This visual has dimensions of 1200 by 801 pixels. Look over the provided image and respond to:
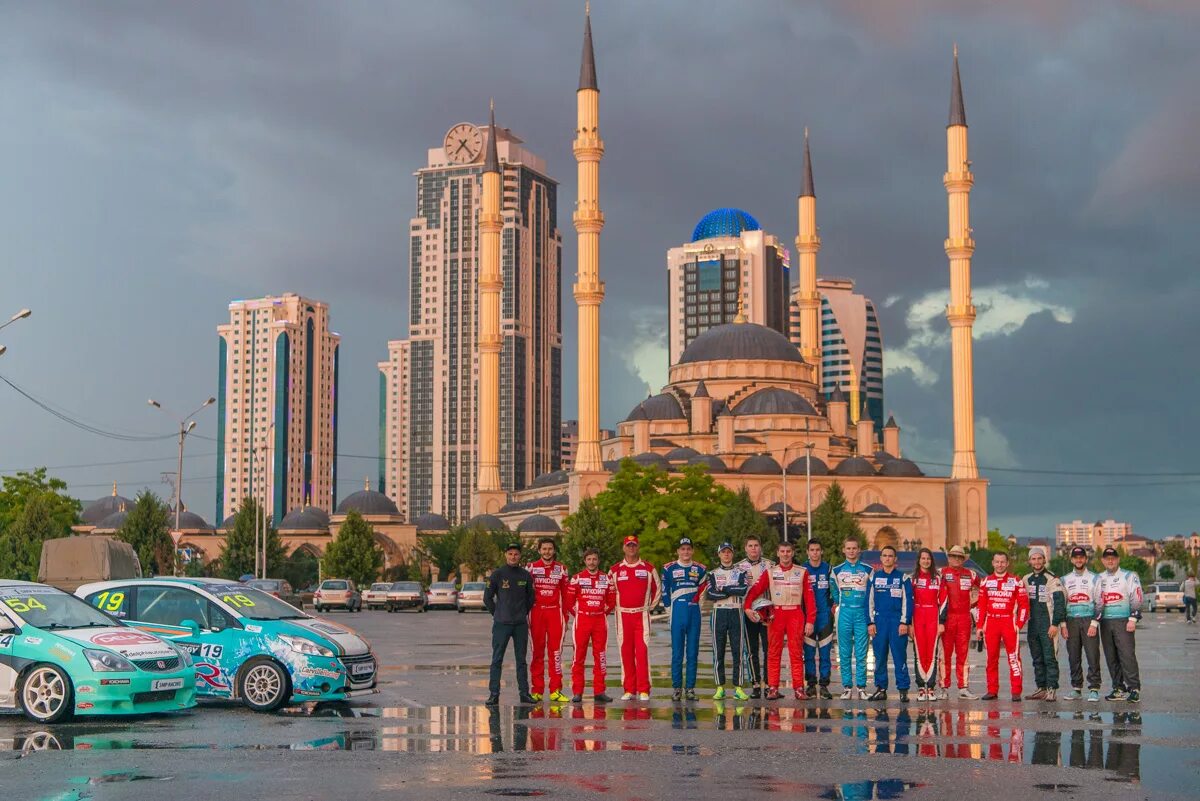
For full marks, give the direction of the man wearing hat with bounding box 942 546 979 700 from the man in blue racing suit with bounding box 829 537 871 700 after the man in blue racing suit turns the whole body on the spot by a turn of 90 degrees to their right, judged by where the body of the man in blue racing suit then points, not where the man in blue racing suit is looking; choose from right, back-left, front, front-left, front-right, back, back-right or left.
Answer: back-right

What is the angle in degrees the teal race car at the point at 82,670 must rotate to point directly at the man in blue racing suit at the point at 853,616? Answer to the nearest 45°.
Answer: approximately 45° to its left

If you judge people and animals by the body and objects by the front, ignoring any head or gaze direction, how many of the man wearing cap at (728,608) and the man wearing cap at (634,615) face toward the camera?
2

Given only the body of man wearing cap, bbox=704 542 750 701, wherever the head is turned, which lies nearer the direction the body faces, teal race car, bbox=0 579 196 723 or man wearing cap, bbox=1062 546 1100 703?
the teal race car

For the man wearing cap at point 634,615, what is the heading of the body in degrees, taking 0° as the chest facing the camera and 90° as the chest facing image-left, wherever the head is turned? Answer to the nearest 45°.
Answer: approximately 0°

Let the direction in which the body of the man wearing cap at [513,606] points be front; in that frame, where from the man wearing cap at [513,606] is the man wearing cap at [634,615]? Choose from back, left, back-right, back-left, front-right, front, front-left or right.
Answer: left

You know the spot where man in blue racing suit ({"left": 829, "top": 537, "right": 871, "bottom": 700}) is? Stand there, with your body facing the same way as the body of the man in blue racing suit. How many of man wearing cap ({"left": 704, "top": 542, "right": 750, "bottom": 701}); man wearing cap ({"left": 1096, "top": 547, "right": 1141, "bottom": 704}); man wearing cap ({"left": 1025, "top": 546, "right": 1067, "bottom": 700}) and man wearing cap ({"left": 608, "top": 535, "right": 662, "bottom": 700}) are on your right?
2

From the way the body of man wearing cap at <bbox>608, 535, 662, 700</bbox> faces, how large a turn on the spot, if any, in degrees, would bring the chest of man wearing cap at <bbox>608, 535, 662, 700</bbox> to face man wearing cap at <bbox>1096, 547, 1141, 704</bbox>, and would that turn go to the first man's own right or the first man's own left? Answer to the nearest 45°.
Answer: approximately 90° to the first man's own left

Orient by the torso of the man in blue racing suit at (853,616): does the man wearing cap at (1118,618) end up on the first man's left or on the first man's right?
on the first man's left
